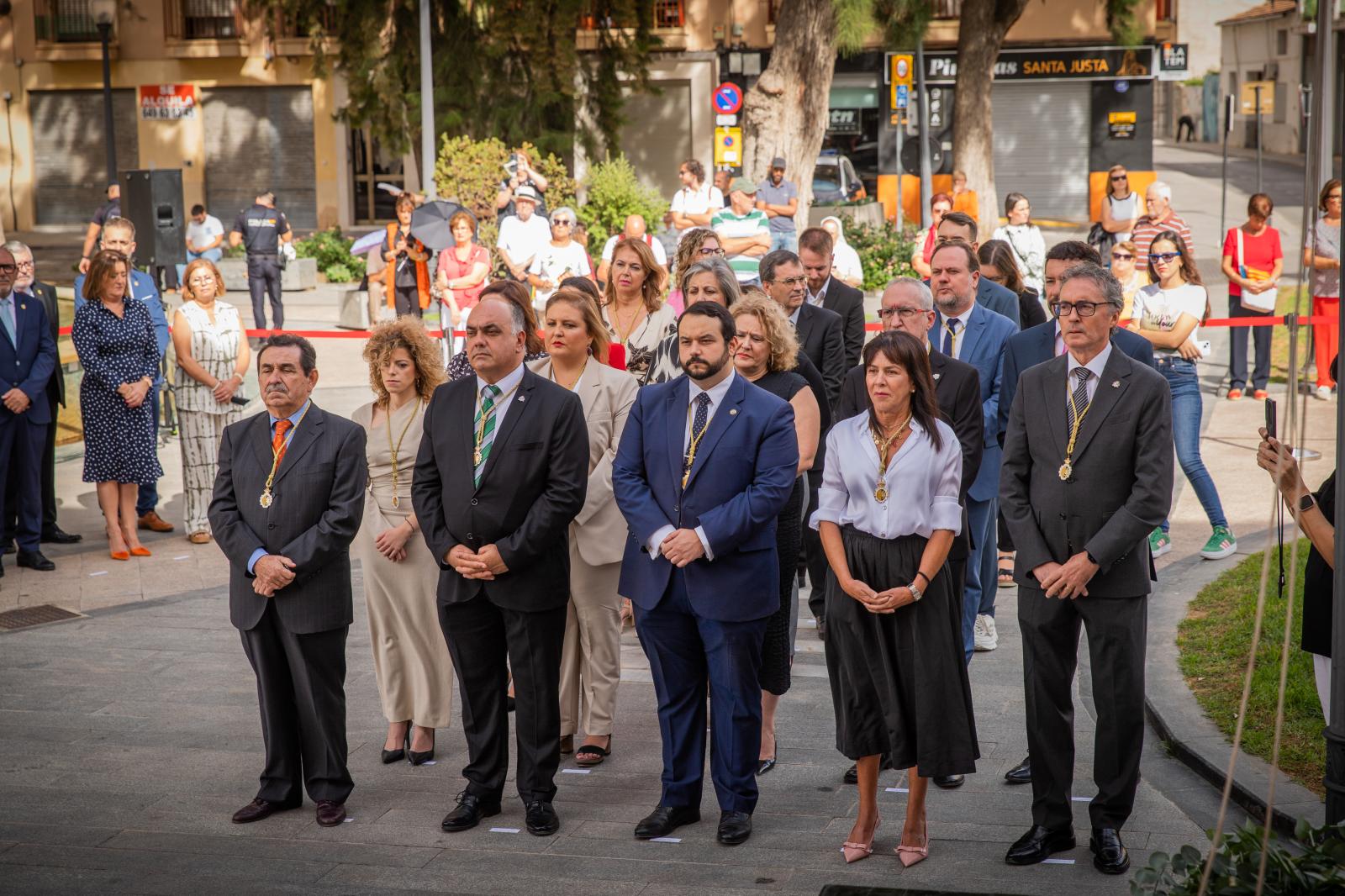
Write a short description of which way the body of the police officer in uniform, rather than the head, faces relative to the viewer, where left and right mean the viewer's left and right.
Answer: facing away from the viewer

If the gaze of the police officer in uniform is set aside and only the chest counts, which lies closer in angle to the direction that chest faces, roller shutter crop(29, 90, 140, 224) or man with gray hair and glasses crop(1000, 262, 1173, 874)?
the roller shutter

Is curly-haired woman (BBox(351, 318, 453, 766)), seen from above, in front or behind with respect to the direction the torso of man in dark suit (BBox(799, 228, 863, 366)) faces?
in front

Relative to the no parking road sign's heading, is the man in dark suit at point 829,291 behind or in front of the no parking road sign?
in front

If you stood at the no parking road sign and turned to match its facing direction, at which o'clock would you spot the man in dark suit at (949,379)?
The man in dark suit is roughly at 12 o'clock from the no parking road sign.

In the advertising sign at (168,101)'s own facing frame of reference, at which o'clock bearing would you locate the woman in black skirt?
The woman in black skirt is roughly at 12 o'clock from the advertising sign.

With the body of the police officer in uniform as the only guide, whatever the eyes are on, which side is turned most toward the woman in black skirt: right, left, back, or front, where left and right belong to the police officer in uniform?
back

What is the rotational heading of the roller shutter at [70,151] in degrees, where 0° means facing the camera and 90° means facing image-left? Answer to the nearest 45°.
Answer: approximately 0°

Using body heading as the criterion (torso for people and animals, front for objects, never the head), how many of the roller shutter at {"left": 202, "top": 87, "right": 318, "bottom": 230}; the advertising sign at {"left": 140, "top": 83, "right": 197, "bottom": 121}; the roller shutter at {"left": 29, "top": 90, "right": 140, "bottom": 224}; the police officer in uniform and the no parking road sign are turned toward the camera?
4

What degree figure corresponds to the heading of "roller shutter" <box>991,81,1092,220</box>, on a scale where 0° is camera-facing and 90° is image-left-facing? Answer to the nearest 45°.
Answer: approximately 0°

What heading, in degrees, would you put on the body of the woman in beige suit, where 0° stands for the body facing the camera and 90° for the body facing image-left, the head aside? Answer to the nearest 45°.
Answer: approximately 45°
